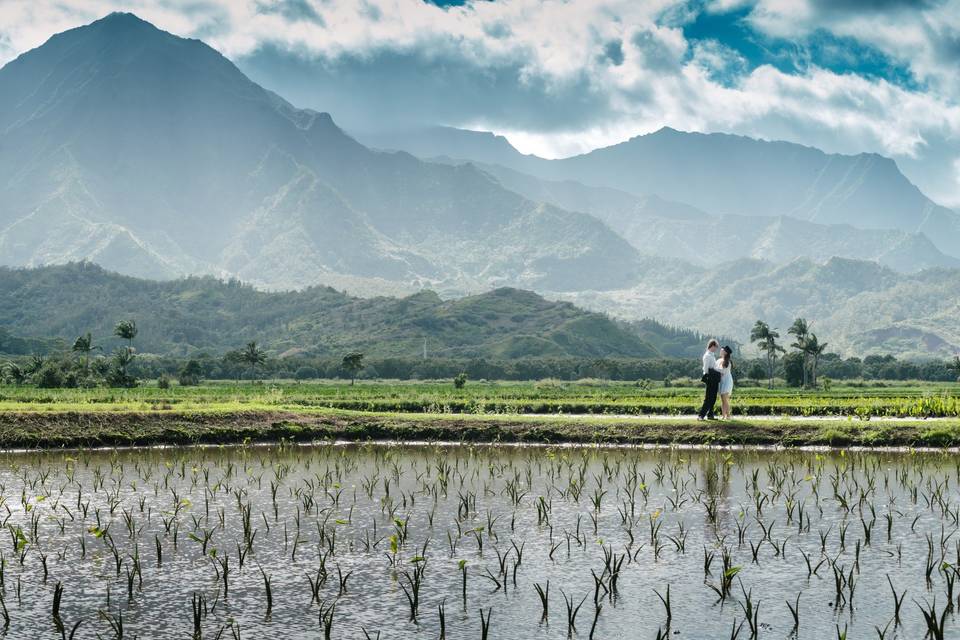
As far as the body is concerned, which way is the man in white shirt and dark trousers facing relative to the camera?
to the viewer's right
